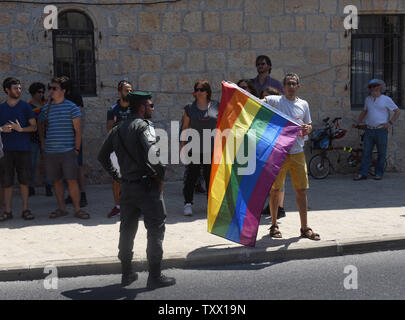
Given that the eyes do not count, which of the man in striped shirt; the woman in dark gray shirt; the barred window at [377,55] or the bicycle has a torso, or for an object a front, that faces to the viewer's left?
the bicycle

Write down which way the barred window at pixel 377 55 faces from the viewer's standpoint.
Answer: facing the viewer

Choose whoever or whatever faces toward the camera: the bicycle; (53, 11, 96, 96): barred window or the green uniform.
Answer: the barred window

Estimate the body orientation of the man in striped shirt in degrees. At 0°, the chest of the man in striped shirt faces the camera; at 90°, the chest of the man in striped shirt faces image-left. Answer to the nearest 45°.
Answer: approximately 0°

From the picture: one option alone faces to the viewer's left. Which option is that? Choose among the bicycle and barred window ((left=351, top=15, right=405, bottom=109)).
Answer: the bicycle

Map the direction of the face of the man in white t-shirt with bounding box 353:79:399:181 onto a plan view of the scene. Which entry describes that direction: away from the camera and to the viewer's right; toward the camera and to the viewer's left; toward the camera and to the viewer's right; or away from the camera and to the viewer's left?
toward the camera and to the viewer's left

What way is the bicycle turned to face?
to the viewer's left

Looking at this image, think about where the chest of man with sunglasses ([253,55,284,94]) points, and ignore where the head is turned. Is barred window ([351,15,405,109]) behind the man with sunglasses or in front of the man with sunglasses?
behind

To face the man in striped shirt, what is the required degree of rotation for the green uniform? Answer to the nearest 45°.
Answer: approximately 45° to its left

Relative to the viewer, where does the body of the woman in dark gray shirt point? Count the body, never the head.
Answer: toward the camera

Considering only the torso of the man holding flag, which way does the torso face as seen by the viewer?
toward the camera

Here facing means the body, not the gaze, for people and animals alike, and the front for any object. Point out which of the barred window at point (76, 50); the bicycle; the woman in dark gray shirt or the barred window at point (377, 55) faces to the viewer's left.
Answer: the bicycle

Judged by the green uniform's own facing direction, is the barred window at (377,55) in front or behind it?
in front
